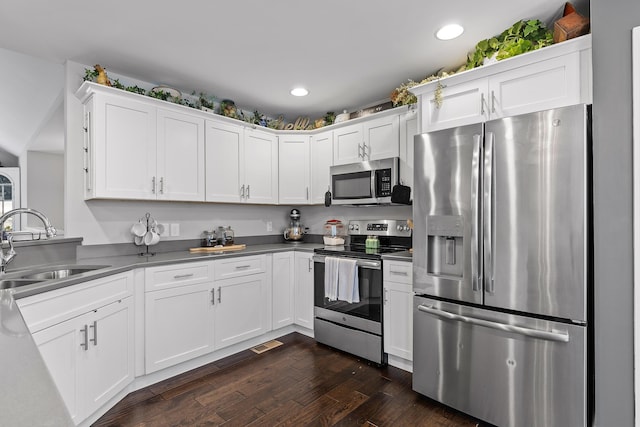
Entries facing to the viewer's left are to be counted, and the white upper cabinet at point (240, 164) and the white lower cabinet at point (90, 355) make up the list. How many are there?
0

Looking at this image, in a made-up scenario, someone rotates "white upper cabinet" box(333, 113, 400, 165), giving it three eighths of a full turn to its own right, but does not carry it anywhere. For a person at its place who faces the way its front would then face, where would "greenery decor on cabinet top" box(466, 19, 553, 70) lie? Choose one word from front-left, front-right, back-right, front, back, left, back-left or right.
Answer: back-right

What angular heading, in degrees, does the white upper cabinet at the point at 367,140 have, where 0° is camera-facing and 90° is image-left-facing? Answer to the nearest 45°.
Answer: approximately 45°

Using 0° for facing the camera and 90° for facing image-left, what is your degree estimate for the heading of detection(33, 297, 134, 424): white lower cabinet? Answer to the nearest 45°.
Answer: approximately 315°

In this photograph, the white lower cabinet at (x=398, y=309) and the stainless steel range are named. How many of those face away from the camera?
0

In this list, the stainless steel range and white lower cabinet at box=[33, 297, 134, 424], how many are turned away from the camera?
0
